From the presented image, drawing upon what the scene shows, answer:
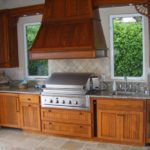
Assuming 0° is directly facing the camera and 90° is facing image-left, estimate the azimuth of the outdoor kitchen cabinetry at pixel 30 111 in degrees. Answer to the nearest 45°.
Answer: approximately 0°

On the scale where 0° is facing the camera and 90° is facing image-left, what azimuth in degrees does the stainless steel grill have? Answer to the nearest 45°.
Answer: approximately 0°

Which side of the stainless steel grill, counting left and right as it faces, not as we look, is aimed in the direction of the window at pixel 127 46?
left

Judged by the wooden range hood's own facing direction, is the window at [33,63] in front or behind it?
behind

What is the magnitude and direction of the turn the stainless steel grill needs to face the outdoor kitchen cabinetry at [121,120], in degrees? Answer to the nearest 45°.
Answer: approximately 45° to its left

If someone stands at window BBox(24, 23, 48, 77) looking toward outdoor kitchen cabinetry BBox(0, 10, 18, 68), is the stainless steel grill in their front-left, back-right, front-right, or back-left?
back-left

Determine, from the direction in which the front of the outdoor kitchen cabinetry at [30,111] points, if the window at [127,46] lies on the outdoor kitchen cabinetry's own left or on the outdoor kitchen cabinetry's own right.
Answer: on the outdoor kitchen cabinetry's own left

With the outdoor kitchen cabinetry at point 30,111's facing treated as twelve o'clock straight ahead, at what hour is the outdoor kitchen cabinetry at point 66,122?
the outdoor kitchen cabinetry at point 66,122 is roughly at 10 o'clock from the outdoor kitchen cabinetry at point 30,111.
